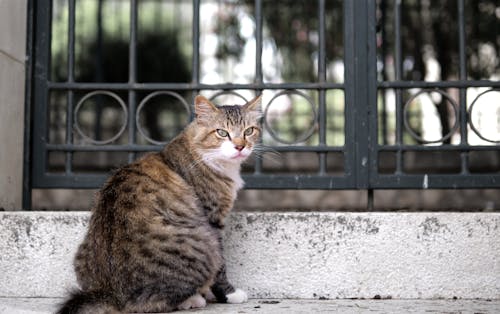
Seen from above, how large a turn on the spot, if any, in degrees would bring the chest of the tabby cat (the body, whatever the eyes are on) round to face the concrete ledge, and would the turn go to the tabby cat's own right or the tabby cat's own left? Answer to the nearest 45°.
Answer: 0° — it already faces it

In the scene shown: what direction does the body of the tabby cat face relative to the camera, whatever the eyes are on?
to the viewer's right
